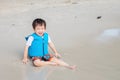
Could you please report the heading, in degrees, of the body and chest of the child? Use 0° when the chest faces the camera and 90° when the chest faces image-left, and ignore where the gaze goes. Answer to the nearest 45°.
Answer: approximately 315°
